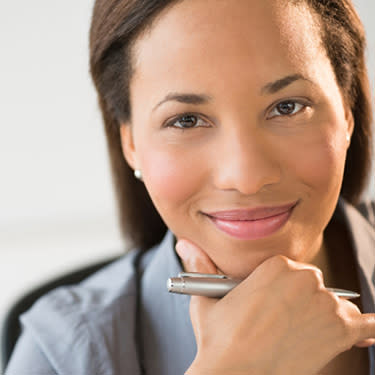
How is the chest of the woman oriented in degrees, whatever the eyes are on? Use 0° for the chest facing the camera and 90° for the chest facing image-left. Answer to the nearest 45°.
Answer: approximately 0°
